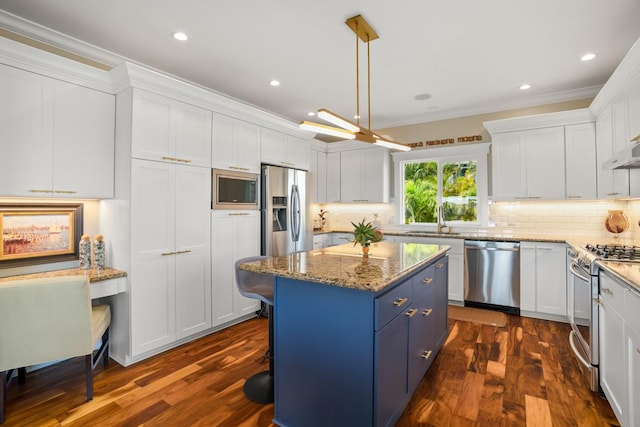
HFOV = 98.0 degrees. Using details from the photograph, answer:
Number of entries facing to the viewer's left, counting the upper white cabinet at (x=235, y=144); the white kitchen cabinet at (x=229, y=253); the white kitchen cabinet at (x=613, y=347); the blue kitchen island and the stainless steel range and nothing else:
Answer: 2

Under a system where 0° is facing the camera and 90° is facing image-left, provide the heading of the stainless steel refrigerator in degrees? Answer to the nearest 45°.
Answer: approximately 315°

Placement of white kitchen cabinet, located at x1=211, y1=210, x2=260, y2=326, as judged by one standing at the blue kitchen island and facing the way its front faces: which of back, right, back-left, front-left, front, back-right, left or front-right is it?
back

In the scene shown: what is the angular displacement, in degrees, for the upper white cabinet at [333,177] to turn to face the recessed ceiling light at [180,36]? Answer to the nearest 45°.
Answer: approximately 45° to its right

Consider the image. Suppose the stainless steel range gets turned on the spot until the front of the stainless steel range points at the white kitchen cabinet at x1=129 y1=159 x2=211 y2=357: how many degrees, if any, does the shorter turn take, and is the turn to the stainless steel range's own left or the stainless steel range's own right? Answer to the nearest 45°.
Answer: approximately 45° to the stainless steel range's own left

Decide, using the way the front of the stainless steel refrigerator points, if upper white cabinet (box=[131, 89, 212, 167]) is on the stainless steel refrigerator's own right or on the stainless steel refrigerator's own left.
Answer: on the stainless steel refrigerator's own right

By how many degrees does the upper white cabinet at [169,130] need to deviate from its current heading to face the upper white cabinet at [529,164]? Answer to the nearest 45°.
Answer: approximately 45° to its left

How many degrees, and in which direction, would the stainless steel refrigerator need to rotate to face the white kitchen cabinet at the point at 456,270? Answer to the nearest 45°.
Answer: approximately 45° to its left

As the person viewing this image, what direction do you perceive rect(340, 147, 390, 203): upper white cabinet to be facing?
facing the viewer

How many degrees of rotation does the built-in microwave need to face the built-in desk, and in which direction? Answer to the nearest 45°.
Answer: approximately 90° to its right

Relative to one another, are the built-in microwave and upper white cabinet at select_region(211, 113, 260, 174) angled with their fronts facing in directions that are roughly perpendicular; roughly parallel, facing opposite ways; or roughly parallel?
roughly parallel

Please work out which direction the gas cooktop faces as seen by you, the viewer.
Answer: facing to the left of the viewer

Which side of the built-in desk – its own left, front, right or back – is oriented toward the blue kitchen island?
front

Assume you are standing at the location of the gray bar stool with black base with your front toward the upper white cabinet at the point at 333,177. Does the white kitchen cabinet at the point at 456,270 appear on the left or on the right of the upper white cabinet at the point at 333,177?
right

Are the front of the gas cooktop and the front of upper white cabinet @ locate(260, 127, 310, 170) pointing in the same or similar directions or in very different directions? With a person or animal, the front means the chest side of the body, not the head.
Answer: very different directions

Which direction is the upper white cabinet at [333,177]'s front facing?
toward the camera

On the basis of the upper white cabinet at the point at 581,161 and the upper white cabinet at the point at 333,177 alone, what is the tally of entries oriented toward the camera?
2

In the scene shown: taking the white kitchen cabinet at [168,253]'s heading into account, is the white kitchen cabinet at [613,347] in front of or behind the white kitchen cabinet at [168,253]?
in front

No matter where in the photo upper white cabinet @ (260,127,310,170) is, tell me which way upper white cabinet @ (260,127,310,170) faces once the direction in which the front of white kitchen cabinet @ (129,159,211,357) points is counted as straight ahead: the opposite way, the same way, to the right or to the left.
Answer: the same way

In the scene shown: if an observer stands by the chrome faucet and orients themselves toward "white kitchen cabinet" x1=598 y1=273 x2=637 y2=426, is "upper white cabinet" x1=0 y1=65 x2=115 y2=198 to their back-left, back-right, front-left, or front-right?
front-right

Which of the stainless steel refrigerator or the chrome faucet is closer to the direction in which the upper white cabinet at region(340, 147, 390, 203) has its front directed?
the stainless steel refrigerator
